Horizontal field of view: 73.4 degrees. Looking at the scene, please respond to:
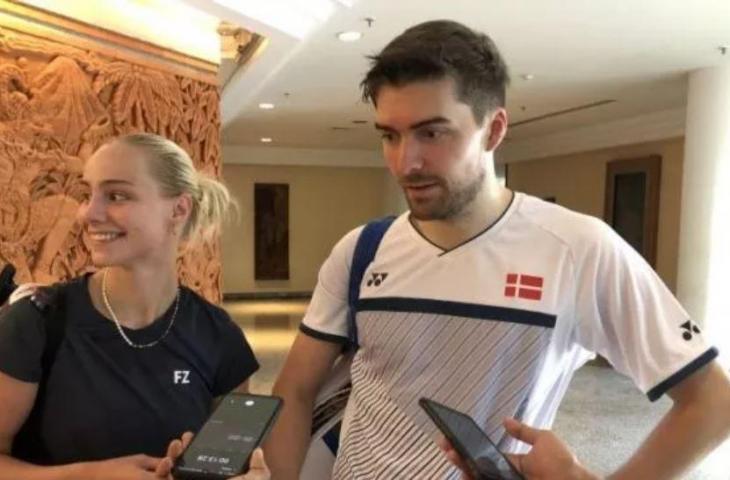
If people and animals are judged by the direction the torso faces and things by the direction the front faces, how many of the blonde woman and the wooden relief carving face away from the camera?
0

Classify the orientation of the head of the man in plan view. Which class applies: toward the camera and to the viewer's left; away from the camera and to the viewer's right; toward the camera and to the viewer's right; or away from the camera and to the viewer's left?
toward the camera and to the viewer's left

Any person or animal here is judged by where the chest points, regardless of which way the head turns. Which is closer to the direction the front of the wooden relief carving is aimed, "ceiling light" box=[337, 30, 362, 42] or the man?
the man

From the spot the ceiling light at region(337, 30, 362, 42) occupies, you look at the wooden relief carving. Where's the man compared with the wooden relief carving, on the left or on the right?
left

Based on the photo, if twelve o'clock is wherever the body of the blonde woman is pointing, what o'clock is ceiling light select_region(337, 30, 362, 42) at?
The ceiling light is roughly at 7 o'clock from the blonde woman.

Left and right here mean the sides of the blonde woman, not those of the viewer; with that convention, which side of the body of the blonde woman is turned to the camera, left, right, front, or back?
front

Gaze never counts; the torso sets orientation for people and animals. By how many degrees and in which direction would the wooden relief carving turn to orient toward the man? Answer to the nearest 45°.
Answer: approximately 45° to its right

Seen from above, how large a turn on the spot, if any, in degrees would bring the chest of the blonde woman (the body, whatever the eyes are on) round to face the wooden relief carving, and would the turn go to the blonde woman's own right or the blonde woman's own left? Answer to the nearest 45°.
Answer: approximately 180°

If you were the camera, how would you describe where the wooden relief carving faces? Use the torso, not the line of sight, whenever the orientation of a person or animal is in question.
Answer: facing the viewer and to the right of the viewer
